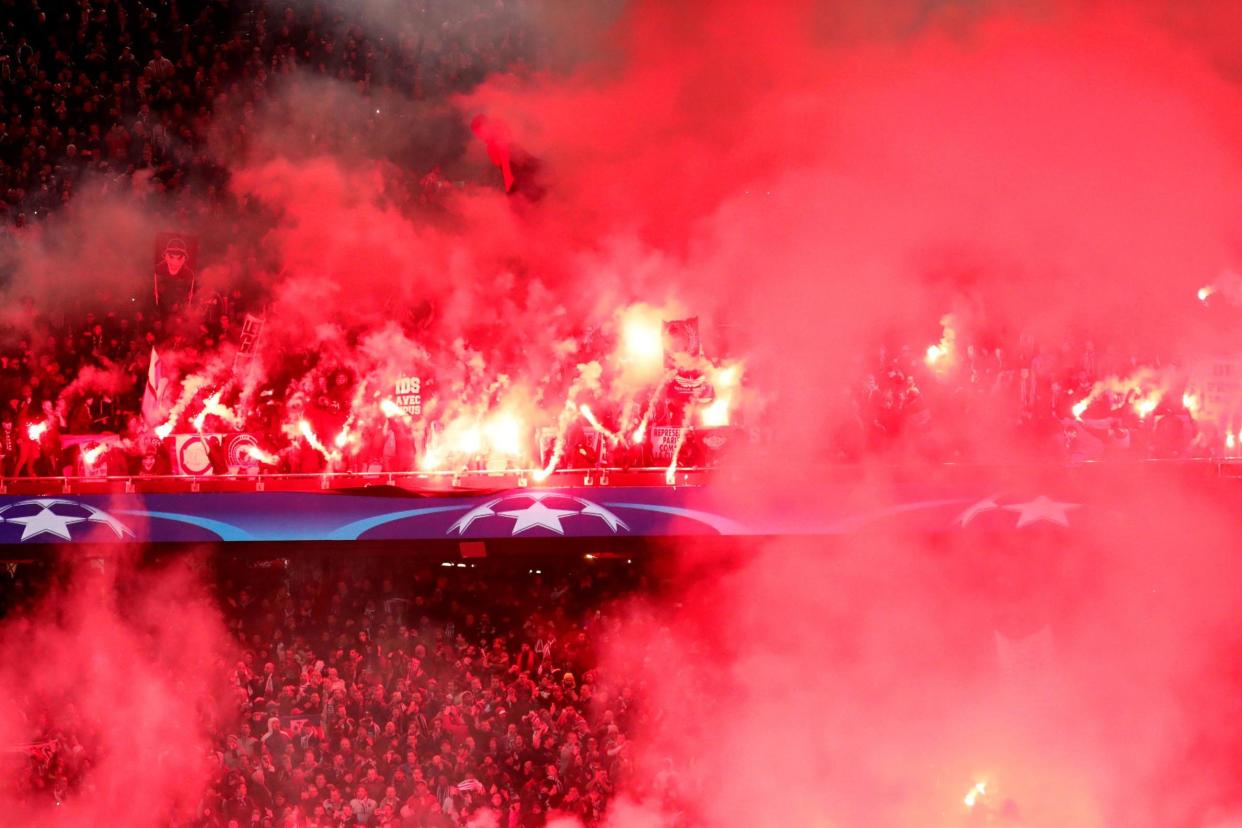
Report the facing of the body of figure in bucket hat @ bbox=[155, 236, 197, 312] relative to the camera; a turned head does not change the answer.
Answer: toward the camera

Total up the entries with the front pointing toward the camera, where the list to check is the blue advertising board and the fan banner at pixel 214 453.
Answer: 2

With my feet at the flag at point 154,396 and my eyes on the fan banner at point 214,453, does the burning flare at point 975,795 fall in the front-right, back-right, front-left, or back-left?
front-left

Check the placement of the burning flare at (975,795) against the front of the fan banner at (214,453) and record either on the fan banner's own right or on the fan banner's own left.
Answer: on the fan banner's own left

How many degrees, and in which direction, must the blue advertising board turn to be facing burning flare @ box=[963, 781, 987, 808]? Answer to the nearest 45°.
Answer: approximately 90° to its left

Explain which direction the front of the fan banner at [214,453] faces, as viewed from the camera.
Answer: facing the viewer

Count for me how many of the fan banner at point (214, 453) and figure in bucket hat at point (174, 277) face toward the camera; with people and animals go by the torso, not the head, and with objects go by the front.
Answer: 2
